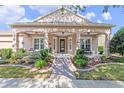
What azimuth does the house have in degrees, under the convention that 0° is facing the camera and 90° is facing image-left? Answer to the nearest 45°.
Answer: approximately 0°

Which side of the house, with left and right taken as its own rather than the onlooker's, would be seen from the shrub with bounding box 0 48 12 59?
right

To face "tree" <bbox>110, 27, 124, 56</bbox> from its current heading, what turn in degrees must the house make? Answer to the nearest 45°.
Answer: approximately 90° to its left
